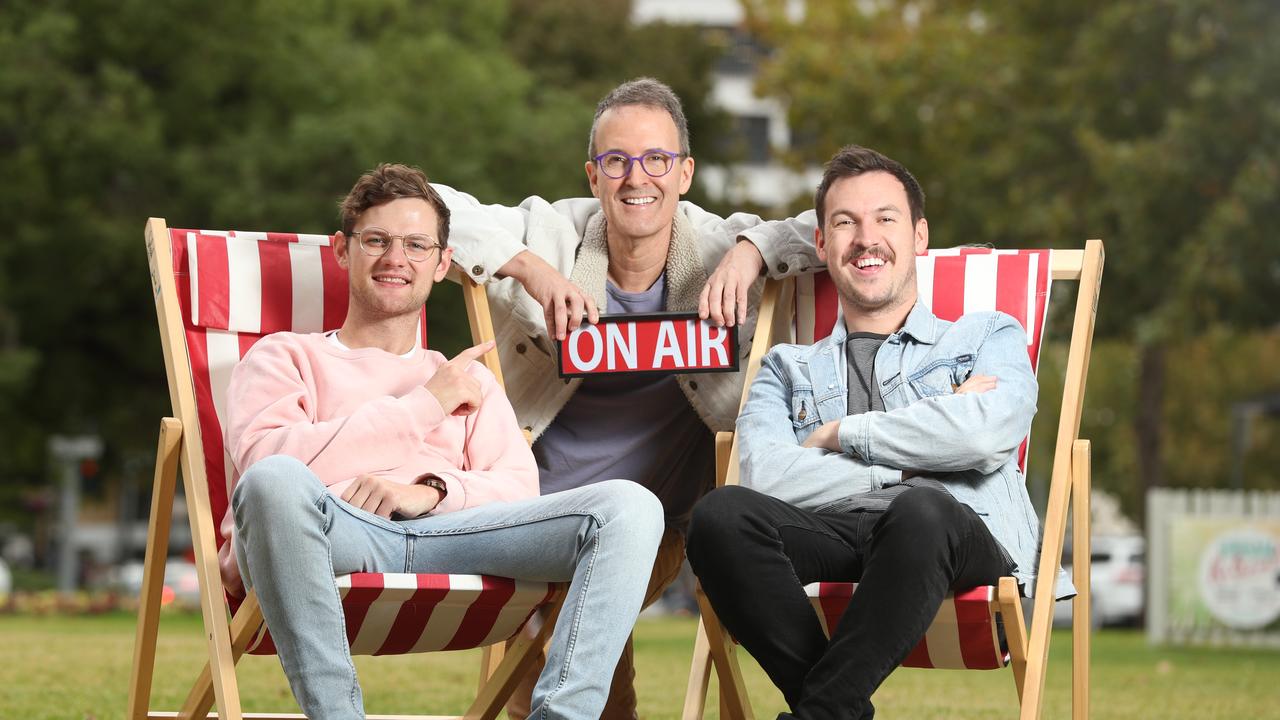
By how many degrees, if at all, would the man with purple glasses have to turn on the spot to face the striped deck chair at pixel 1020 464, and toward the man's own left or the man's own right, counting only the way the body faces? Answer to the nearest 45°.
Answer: approximately 45° to the man's own left

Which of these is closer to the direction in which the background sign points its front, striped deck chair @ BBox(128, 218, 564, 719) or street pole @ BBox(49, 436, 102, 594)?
the striped deck chair

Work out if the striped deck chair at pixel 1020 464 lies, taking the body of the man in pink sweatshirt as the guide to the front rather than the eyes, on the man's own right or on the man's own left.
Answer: on the man's own left

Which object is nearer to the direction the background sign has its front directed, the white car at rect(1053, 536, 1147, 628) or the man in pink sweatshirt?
the man in pink sweatshirt

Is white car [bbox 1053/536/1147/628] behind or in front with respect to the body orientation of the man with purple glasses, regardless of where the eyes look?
behind

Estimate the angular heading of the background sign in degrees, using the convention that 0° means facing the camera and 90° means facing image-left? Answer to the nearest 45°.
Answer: approximately 0°

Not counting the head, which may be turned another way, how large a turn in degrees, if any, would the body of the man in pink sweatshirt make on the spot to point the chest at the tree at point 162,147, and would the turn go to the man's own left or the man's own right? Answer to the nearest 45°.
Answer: approximately 180°
